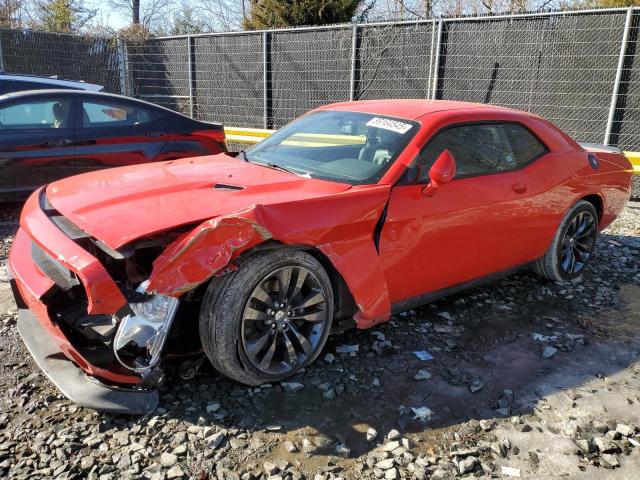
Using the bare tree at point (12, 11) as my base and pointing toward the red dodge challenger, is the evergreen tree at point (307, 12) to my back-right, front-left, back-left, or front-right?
front-left

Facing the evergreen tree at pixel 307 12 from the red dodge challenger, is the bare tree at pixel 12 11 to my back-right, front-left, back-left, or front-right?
front-left

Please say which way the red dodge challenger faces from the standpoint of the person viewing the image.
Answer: facing the viewer and to the left of the viewer

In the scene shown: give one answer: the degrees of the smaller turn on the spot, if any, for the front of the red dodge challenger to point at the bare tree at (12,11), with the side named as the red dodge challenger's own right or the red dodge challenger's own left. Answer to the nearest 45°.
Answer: approximately 90° to the red dodge challenger's own right

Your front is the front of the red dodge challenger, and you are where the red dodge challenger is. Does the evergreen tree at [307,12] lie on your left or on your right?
on your right

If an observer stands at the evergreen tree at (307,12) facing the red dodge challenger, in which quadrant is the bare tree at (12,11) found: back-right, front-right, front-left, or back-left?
back-right

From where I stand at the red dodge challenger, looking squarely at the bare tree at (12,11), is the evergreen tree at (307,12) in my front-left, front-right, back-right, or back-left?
front-right
